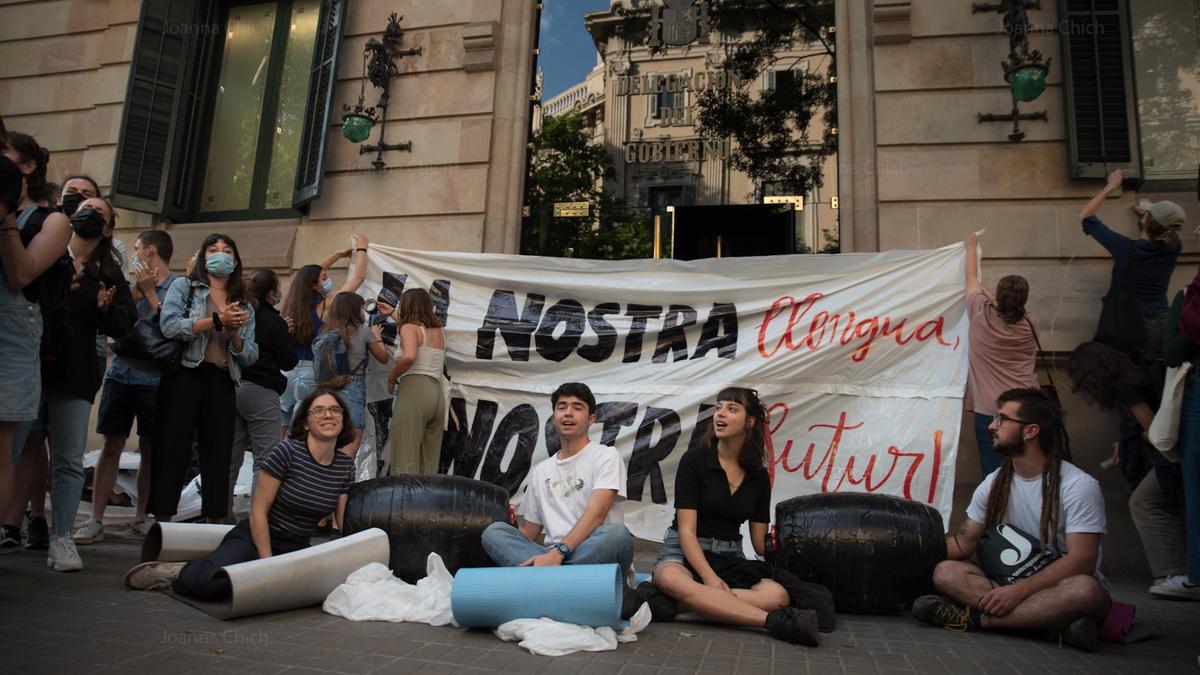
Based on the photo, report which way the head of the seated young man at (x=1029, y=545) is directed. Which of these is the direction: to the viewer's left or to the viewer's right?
to the viewer's left

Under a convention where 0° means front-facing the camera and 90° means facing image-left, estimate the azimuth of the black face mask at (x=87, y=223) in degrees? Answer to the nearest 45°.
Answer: approximately 0°

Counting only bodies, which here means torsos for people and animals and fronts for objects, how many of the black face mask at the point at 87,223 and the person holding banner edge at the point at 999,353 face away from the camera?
1

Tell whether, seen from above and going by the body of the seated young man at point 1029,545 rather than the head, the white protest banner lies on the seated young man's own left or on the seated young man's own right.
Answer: on the seated young man's own right

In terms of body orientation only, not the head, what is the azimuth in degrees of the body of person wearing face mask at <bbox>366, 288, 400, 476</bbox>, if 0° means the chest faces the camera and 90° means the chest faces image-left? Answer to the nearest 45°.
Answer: approximately 45°

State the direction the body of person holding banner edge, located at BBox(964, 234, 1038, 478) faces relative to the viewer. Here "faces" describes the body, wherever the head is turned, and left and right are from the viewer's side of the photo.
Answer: facing away from the viewer

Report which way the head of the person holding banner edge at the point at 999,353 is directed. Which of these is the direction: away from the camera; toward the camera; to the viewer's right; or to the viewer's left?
away from the camera
